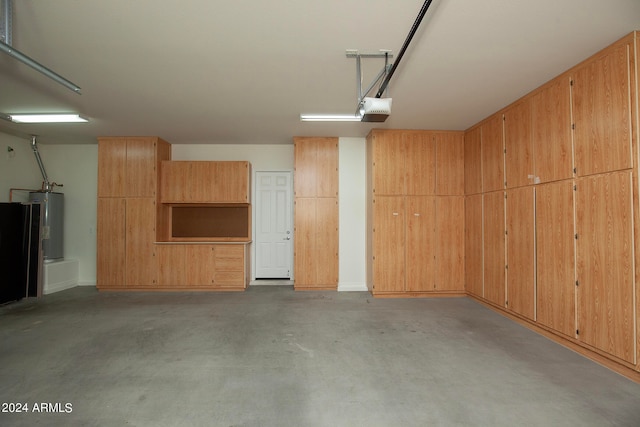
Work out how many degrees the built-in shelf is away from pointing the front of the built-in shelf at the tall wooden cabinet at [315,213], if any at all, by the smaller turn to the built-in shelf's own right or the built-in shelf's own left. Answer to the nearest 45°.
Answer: approximately 45° to the built-in shelf's own left

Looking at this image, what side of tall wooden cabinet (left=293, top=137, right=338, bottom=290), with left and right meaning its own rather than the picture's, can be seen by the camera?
front

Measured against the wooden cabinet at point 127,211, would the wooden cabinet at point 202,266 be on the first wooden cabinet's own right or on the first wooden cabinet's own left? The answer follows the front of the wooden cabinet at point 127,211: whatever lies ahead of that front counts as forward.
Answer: on the first wooden cabinet's own left

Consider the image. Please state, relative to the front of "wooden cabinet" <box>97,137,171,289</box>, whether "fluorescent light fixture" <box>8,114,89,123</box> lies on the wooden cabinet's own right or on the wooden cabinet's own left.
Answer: on the wooden cabinet's own right

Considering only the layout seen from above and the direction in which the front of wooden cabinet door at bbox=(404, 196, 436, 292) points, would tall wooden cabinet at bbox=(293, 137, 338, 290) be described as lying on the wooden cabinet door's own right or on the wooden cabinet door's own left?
on the wooden cabinet door's own right

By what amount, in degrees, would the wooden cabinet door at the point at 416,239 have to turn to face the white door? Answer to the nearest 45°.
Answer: approximately 90° to its right

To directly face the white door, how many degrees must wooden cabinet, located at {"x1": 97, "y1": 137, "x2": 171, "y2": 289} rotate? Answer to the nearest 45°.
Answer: approximately 90° to its left

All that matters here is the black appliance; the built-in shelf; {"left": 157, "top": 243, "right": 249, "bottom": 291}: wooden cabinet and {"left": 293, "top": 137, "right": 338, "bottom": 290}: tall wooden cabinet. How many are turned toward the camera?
3

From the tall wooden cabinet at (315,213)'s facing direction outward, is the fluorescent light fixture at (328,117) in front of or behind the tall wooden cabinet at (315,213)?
in front
